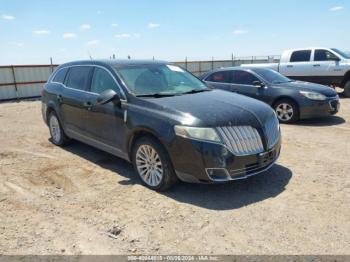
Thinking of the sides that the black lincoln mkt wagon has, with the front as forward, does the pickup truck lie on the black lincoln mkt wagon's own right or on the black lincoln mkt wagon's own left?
on the black lincoln mkt wagon's own left

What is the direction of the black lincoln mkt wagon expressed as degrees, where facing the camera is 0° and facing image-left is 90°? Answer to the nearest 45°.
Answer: approximately 315°
